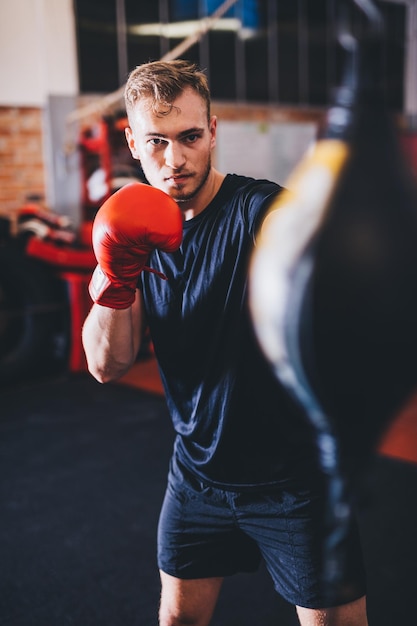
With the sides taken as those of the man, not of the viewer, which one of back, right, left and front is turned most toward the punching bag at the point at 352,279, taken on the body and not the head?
front

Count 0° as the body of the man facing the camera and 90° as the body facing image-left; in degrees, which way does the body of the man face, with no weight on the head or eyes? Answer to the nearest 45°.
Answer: approximately 0°
